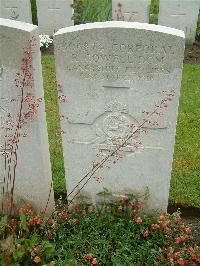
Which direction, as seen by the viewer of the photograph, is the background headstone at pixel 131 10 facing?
facing the viewer

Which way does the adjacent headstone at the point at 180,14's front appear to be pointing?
toward the camera

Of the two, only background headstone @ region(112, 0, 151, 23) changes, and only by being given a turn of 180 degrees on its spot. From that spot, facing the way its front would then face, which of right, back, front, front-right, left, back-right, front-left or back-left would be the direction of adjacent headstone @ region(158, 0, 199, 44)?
right

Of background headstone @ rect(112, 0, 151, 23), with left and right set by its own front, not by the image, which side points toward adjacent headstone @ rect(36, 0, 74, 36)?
right

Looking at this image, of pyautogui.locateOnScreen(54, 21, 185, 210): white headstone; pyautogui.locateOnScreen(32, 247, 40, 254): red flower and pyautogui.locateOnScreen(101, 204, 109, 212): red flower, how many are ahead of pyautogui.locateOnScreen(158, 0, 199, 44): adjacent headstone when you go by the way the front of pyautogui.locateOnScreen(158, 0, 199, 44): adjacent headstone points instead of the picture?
3

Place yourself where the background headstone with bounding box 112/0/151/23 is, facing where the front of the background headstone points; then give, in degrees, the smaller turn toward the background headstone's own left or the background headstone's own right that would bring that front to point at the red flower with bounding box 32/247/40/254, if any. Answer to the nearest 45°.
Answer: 0° — it already faces it

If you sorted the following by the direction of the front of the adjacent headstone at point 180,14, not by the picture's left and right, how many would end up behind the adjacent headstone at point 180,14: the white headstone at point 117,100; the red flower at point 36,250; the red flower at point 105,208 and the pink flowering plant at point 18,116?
0

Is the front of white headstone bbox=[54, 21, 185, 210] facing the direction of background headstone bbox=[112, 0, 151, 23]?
no

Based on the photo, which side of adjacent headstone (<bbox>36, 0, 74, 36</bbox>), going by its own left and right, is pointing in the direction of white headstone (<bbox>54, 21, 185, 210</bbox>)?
front

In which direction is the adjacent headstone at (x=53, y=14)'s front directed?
toward the camera

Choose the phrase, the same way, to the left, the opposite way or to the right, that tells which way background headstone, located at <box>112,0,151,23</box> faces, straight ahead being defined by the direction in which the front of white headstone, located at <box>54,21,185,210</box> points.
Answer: the same way

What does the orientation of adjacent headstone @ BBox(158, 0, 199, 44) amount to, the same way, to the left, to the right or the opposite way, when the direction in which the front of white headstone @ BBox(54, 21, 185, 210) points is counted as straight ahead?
the same way

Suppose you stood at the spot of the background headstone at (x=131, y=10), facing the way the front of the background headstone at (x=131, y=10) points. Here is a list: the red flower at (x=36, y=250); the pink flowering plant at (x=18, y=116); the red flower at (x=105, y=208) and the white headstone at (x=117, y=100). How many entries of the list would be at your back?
0

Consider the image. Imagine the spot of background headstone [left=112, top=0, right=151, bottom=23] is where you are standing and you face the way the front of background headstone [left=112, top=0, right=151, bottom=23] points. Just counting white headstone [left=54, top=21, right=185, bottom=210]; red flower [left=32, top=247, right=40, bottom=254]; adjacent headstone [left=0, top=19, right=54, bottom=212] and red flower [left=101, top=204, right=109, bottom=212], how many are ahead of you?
4

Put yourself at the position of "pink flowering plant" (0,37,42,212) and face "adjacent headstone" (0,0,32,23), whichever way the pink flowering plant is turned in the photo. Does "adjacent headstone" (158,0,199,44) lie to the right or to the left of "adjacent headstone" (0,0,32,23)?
right

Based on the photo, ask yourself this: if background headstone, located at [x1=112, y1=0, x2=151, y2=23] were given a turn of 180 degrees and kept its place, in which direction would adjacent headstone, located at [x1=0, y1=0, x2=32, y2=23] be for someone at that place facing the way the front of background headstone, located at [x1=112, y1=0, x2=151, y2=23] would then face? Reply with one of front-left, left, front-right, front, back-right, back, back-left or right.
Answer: left

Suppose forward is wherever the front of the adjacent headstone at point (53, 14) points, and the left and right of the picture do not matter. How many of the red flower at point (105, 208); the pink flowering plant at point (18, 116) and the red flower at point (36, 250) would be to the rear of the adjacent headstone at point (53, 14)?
0

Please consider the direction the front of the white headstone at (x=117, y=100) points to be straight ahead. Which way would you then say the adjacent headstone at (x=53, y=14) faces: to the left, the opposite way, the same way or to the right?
the same way

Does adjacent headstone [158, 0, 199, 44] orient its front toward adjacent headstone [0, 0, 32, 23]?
no
